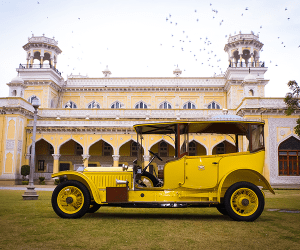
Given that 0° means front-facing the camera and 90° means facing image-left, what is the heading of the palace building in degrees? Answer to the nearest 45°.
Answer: approximately 0°

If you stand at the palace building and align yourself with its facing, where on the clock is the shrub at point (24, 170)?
The shrub is roughly at 2 o'clock from the palace building.

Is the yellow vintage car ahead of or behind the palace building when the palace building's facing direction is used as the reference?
ahead

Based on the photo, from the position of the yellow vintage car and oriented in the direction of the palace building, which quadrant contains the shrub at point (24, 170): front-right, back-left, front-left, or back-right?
front-left

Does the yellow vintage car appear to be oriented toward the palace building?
no

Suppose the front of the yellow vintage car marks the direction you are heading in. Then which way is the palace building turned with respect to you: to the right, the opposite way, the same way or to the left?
to the left

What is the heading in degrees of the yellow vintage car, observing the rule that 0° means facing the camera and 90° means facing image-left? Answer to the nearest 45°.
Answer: approximately 90°

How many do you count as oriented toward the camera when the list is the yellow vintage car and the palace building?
1

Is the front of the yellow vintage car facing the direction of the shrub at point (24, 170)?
no

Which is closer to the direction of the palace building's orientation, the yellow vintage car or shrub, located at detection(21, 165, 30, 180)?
the yellow vintage car
